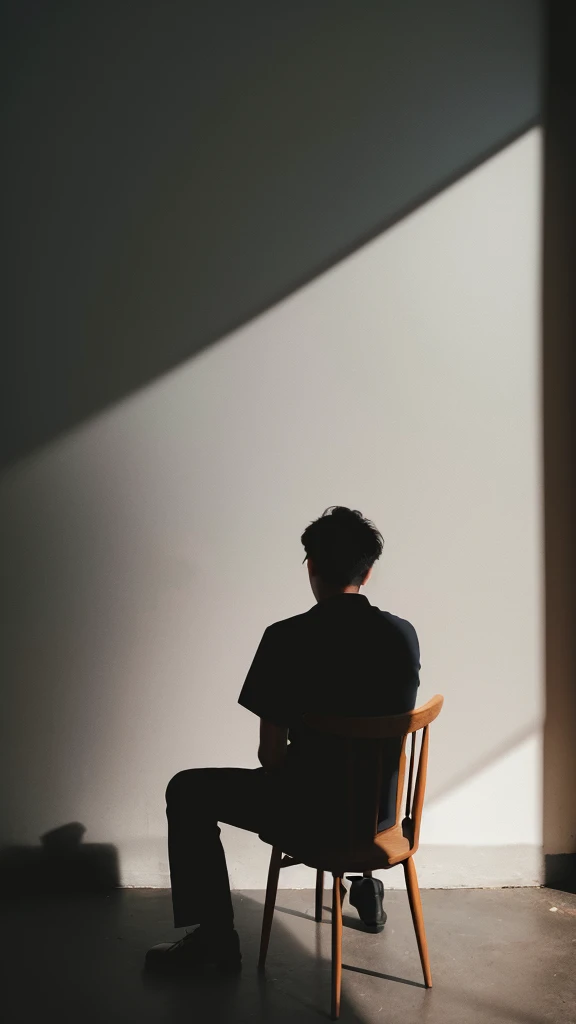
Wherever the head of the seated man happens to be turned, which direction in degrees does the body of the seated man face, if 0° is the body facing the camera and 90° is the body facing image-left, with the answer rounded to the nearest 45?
approximately 135°

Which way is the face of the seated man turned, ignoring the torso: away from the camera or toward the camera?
away from the camera
